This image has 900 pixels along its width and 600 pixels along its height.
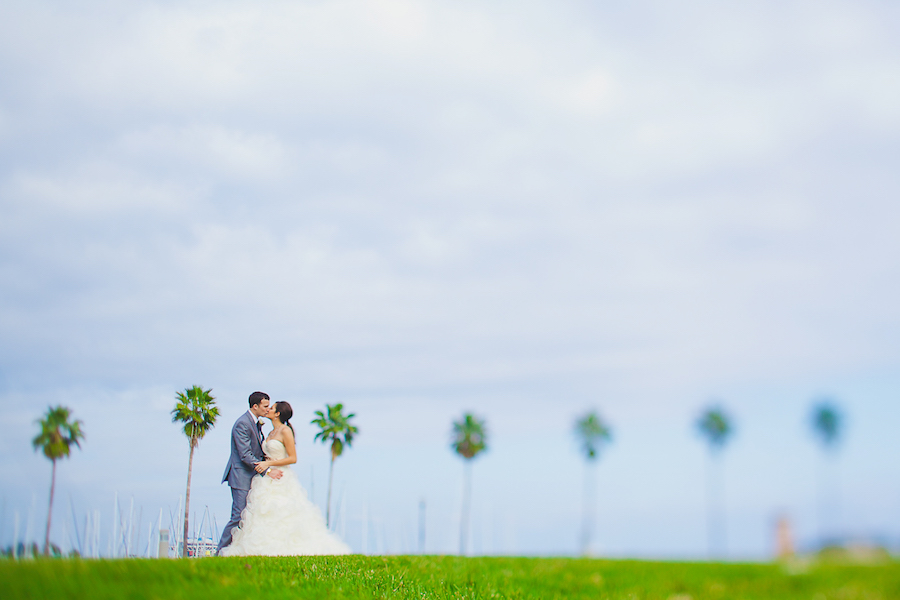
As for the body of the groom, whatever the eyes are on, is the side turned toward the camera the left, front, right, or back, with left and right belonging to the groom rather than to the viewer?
right
